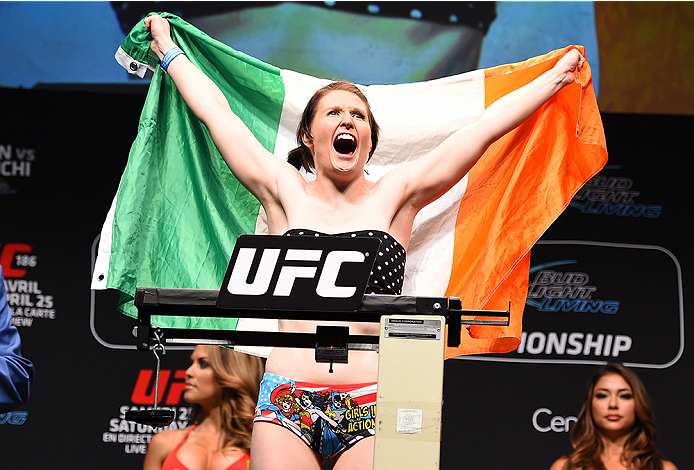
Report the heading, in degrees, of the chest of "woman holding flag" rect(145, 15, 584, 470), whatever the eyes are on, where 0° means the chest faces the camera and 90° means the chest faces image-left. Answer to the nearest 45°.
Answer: approximately 0°
